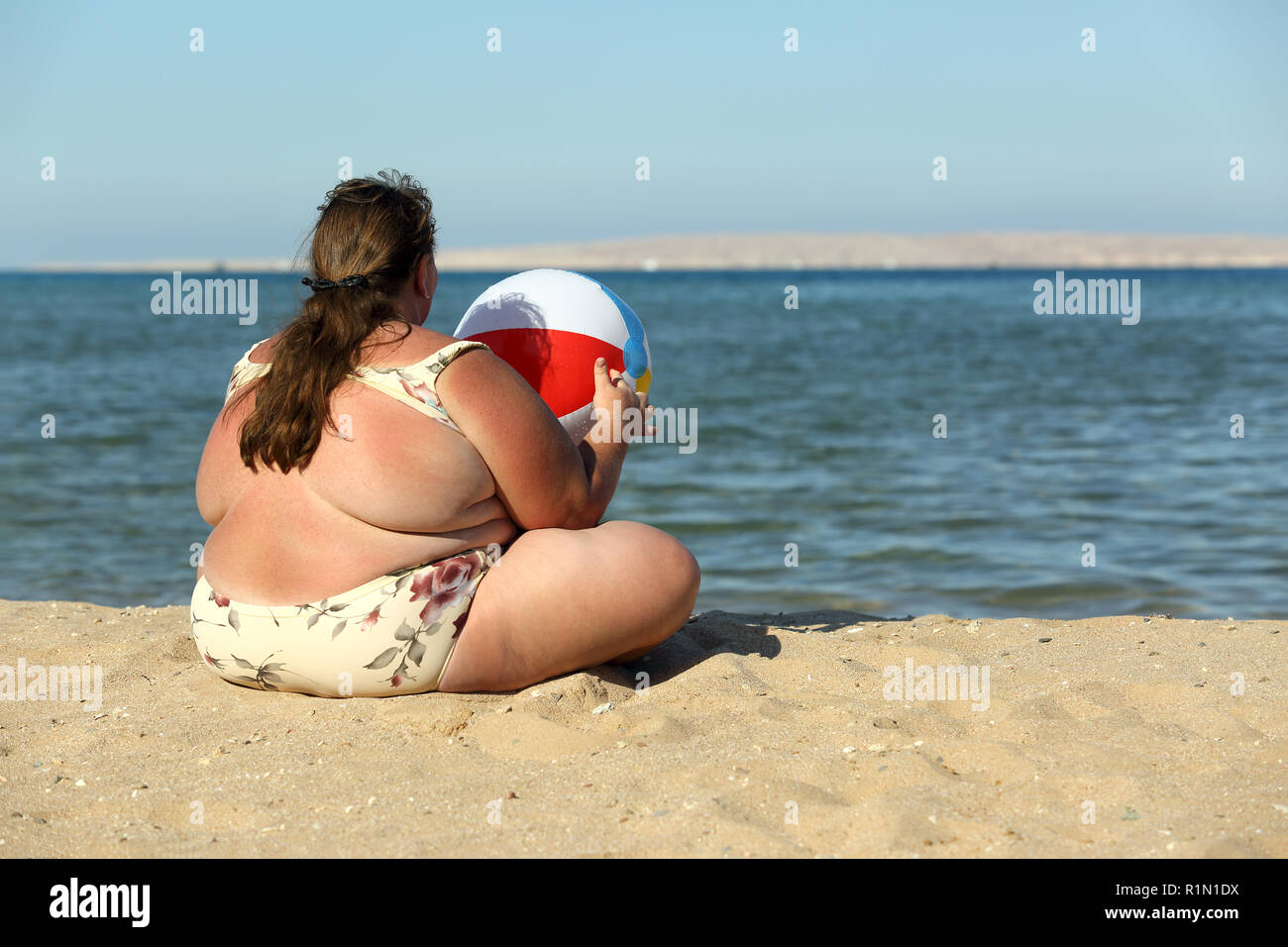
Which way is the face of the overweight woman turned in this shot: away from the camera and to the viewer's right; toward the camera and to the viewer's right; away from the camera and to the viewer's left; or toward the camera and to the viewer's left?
away from the camera and to the viewer's right

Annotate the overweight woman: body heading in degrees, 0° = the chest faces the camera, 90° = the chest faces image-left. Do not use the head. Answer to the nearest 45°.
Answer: approximately 225°
